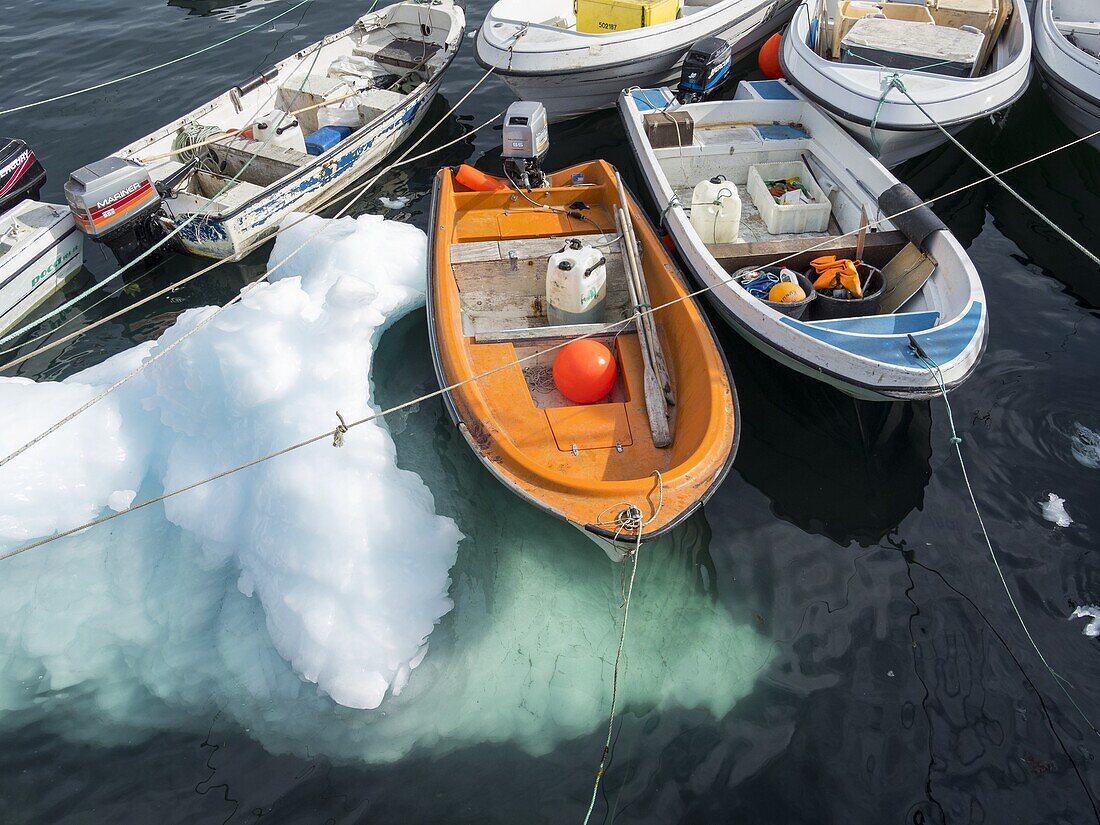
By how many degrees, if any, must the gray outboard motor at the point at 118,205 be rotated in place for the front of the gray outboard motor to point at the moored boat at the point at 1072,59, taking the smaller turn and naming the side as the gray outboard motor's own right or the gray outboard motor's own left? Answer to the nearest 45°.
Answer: approximately 45° to the gray outboard motor's own right

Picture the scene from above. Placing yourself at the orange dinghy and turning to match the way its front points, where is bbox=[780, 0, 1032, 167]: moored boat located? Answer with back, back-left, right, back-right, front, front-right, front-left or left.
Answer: back-left

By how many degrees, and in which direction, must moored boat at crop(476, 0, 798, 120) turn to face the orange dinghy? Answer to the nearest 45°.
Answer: approximately 45° to its left

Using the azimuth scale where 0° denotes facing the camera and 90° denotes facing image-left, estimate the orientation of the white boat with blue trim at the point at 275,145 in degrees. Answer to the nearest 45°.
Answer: approximately 225°

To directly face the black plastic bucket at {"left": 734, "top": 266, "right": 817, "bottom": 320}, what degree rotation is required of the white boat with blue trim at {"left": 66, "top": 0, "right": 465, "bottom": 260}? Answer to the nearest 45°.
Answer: approximately 90° to its right

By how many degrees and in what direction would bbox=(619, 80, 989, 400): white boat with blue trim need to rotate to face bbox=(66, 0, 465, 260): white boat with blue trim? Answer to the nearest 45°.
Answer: approximately 135° to its right

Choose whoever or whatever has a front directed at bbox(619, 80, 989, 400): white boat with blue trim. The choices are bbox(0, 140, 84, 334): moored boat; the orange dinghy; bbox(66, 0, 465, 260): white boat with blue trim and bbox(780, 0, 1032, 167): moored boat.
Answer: bbox(780, 0, 1032, 167): moored boat

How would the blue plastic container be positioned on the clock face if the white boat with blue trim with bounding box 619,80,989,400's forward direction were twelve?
The blue plastic container is roughly at 5 o'clock from the white boat with blue trim.

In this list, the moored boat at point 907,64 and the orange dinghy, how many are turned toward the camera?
2

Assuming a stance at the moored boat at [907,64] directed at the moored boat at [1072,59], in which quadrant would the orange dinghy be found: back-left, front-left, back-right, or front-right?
back-right

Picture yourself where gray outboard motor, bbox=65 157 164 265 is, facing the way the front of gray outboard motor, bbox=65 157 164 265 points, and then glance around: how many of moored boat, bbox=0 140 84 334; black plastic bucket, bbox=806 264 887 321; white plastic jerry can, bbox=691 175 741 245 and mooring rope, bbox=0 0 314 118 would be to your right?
2

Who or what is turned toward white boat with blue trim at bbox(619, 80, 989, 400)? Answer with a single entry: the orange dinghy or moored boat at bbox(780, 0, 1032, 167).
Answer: the moored boat

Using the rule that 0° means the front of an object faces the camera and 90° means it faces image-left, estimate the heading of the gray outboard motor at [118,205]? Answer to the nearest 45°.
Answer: approximately 225°

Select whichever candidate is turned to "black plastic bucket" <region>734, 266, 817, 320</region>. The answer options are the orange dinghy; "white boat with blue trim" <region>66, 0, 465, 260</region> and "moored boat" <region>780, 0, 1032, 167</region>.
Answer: the moored boat

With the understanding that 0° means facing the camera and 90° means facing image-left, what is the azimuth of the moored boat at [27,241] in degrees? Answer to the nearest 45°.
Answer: approximately 45°
